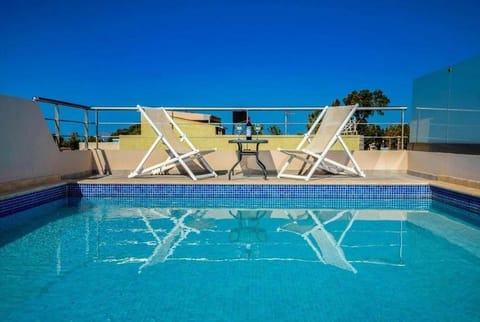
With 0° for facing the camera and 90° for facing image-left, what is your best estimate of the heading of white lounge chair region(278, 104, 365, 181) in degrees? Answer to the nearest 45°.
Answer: approximately 45°

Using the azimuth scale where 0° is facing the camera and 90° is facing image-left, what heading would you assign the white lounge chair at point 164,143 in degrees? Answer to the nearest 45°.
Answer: approximately 315°

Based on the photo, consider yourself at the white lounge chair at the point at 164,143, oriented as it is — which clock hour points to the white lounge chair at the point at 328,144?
the white lounge chair at the point at 328,144 is roughly at 11 o'clock from the white lounge chair at the point at 164,143.

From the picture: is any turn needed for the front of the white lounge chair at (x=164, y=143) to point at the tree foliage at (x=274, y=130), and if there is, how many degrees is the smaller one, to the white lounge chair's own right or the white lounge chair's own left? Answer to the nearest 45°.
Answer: approximately 90° to the white lounge chair's own left
